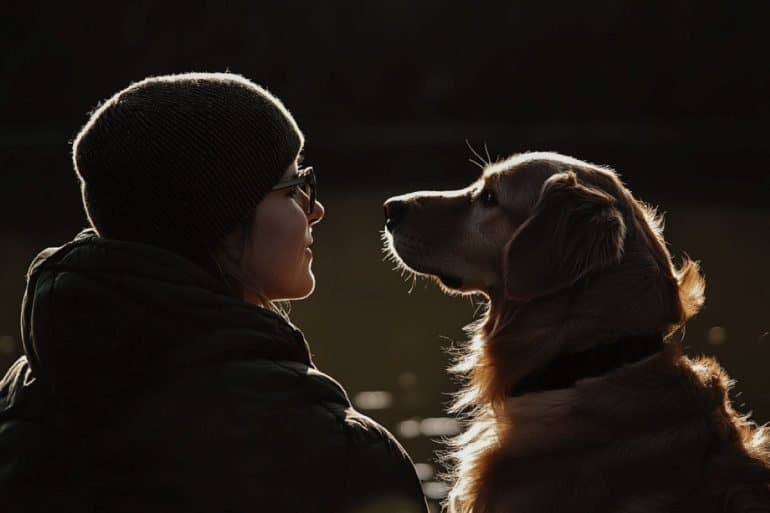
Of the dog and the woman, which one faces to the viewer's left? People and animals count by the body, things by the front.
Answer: the dog

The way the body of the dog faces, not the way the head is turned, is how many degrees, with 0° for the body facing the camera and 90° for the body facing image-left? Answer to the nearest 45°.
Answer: approximately 90°

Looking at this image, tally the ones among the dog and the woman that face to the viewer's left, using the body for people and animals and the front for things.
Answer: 1

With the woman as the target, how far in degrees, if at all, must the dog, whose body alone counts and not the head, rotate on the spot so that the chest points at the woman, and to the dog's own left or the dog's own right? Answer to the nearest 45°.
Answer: approximately 45° to the dog's own left

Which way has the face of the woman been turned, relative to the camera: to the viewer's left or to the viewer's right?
to the viewer's right

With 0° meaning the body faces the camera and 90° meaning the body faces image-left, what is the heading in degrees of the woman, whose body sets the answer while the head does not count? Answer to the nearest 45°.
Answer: approximately 225°
